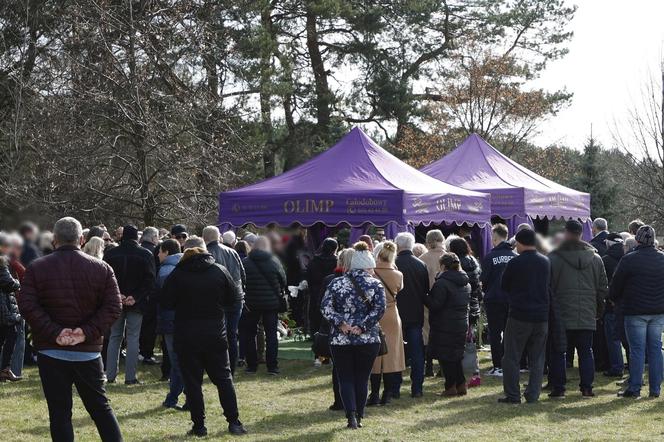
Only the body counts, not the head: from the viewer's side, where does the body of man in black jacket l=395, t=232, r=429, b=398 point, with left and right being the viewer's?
facing away from the viewer and to the left of the viewer

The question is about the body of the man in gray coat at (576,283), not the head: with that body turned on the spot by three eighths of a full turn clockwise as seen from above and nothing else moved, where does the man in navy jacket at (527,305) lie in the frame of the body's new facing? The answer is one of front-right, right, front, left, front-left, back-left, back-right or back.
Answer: right

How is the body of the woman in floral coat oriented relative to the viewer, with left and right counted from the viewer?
facing away from the viewer

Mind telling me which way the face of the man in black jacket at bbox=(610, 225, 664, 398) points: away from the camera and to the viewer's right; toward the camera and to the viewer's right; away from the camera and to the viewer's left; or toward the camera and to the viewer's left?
away from the camera and to the viewer's left

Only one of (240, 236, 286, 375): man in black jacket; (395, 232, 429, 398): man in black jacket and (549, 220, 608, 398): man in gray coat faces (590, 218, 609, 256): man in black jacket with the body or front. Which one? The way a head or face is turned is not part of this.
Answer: the man in gray coat

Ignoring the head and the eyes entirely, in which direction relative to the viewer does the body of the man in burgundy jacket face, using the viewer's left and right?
facing away from the viewer

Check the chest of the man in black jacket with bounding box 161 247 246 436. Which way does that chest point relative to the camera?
away from the camera

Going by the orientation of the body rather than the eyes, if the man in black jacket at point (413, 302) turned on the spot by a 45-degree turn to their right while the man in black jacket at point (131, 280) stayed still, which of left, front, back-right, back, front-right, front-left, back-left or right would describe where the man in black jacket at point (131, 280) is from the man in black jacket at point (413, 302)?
left

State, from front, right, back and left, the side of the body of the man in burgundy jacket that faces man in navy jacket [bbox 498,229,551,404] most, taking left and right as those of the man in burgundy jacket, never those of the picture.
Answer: right

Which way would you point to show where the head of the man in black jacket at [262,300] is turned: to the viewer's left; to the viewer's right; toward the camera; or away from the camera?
away from the camera

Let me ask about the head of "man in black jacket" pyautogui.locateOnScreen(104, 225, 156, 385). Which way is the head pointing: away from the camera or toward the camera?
away from the camera

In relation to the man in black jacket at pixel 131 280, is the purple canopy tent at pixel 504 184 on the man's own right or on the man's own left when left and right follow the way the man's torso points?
on the man's own right

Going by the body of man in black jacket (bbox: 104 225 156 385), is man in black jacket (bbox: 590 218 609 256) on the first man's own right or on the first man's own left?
on the first man's own right

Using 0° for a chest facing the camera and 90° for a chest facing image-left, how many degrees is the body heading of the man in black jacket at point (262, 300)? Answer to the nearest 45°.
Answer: approximately 180°

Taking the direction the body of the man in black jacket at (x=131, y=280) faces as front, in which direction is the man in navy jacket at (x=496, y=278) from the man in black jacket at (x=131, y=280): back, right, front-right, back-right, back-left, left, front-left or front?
right

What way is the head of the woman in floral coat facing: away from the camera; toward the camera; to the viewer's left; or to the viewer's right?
away from the camera

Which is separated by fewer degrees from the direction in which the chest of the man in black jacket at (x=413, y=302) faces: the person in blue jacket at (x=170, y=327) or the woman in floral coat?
the person in blue jacket

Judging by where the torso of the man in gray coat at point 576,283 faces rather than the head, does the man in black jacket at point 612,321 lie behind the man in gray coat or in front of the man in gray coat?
in front

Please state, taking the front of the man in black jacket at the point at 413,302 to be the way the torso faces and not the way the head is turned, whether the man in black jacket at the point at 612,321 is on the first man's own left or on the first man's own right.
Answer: on the first man's own right

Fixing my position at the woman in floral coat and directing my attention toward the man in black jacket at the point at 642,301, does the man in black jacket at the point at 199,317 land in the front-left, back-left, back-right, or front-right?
back-left
